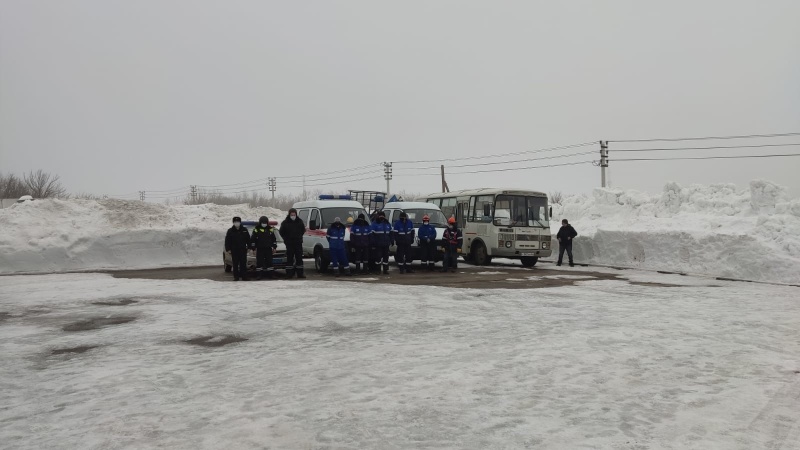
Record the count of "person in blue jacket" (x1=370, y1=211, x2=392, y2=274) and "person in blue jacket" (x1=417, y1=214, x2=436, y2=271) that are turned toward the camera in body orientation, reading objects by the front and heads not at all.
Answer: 2

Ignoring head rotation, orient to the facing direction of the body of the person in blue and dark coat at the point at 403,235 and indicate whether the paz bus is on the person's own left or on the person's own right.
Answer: on the person's own left

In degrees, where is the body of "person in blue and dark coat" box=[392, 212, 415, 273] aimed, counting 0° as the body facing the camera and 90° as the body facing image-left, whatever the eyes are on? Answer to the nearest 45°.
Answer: approximately 0°

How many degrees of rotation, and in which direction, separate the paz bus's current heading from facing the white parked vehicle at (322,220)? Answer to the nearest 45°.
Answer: approximately 90° to its right

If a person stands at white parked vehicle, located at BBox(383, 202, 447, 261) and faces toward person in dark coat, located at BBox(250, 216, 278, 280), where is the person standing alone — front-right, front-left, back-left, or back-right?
back-left

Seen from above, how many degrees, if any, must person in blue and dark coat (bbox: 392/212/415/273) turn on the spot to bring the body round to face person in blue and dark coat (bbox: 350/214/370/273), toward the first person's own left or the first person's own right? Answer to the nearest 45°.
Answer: approximately 45° to the first person's own right

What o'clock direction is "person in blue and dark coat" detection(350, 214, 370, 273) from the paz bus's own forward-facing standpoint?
The person in blue and dark coat is roughly at 3 o'clock from the paz bus.

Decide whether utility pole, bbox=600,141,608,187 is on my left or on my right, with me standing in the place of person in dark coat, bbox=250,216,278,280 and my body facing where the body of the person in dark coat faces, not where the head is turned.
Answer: on my left
